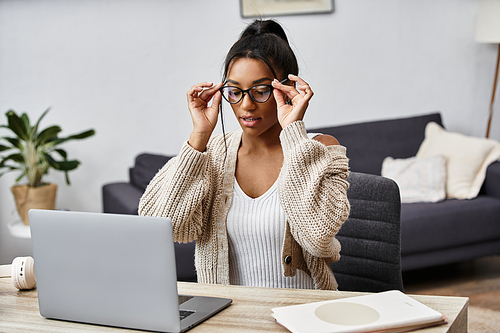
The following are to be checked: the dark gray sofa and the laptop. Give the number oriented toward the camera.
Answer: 1

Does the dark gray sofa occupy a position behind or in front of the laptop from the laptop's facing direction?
in front

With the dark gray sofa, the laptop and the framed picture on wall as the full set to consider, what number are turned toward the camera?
2

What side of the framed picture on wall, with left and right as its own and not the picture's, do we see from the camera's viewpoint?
front

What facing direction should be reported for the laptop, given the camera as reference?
facing away from the viewer and to the right of the viewer

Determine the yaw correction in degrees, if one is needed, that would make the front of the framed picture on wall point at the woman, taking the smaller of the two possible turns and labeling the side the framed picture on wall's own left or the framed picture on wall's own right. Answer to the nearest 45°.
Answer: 0° — it already faces them

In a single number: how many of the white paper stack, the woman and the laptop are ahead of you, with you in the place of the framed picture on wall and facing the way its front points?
3

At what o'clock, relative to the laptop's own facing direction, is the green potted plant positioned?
The green potted plant is roughly at 10 o'clock from the laptop.

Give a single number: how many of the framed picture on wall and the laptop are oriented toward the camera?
1

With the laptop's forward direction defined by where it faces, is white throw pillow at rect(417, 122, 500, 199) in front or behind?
in front

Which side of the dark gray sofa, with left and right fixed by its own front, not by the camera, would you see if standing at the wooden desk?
front

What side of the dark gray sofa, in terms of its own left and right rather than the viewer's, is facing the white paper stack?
front
